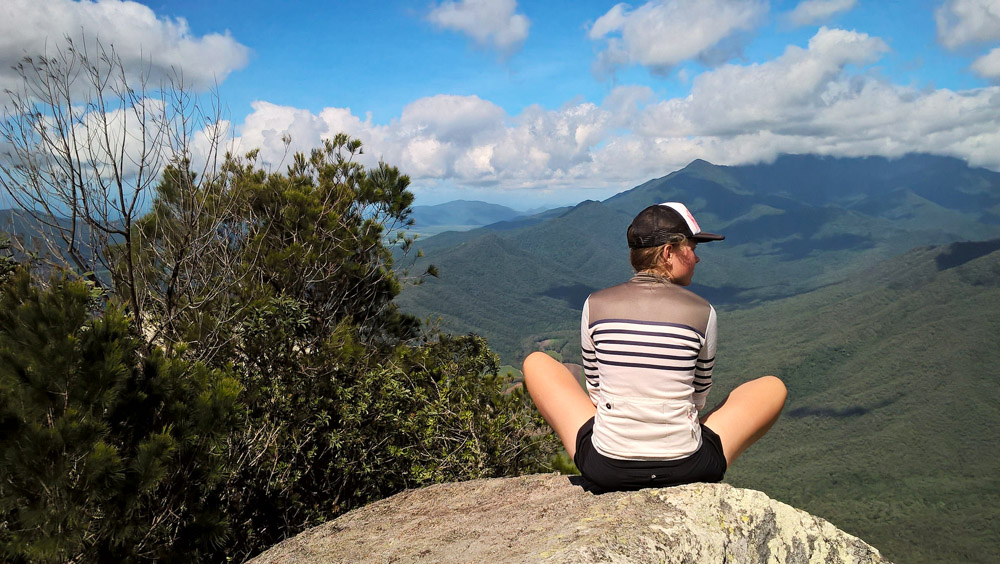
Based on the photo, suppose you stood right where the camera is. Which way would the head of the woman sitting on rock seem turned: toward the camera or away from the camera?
away from the camera

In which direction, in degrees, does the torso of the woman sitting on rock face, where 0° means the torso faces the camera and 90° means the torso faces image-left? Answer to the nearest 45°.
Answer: approximately 180°
